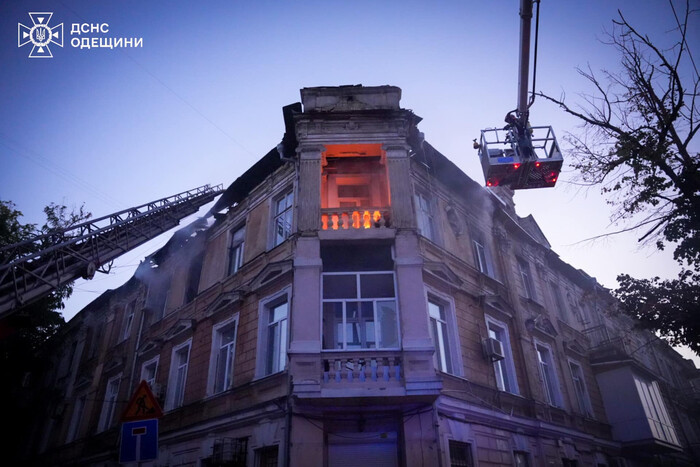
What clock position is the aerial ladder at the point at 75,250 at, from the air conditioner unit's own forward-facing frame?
The aerial ladder is roughly at 4 o'clock from the air conditioner unit.

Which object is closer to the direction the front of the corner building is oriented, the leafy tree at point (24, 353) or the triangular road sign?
the triangular road sign

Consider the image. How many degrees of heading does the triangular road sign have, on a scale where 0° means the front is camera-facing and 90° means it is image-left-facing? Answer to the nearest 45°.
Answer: approximately 0°

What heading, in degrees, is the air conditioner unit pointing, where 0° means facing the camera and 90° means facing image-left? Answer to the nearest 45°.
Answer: approximately 315°

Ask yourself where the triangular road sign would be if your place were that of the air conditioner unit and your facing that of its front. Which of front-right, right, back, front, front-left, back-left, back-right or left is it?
right

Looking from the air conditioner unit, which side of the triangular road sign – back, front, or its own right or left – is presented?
left

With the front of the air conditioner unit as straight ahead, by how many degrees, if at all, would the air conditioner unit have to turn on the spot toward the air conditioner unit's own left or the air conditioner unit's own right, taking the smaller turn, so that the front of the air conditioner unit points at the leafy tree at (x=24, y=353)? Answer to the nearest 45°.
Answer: approximately 135° to the air conditioner unit's own right

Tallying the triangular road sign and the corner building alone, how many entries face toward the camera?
2
